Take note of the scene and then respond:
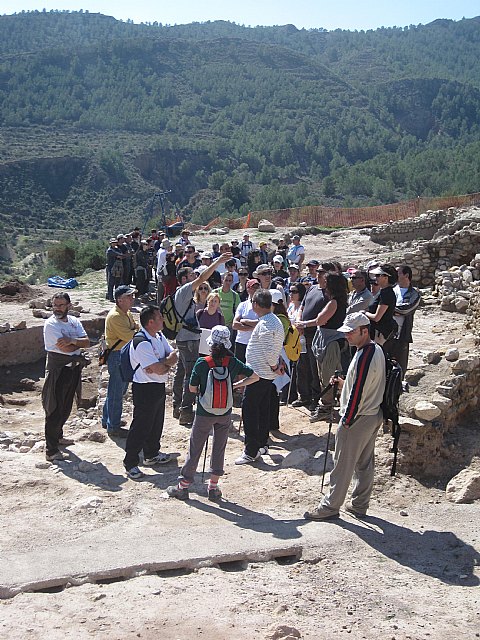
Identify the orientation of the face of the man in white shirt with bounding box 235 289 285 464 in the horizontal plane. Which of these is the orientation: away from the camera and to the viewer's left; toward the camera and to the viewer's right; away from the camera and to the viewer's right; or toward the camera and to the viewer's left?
away from the camera and to the viewer's left

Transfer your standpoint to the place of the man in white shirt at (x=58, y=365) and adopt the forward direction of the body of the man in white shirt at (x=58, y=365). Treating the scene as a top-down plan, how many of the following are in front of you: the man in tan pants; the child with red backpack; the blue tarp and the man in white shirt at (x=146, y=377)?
3

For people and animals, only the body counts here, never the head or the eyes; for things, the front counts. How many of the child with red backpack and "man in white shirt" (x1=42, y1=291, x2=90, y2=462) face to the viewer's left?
0

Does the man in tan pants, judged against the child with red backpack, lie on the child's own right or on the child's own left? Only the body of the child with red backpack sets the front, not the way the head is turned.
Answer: on the child's own right

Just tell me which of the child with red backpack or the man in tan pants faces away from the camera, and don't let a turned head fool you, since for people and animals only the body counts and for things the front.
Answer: the child with red backpack

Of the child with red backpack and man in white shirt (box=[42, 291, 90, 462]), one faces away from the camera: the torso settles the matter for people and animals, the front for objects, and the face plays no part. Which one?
the child with red backpack

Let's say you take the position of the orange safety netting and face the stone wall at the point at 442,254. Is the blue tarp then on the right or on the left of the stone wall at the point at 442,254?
right

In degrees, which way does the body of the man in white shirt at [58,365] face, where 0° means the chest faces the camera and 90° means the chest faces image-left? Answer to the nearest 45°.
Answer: approximately 315°

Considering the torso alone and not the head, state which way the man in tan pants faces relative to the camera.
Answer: to the viewer's left

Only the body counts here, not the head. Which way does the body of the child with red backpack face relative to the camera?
away from the camera

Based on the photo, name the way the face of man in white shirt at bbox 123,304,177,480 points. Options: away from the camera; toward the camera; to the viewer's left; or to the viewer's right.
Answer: to the viewer's right

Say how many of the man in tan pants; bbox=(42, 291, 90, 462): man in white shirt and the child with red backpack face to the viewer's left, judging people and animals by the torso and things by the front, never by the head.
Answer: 1

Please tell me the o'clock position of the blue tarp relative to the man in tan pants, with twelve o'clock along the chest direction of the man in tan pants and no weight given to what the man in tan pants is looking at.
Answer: The blue tarp is roughly at 2 o'clock from the man in tan pants.

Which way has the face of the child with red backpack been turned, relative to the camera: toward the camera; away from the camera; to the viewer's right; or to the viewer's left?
away from the camera

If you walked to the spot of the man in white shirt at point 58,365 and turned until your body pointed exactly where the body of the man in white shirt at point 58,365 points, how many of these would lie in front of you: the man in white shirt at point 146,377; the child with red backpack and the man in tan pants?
3
